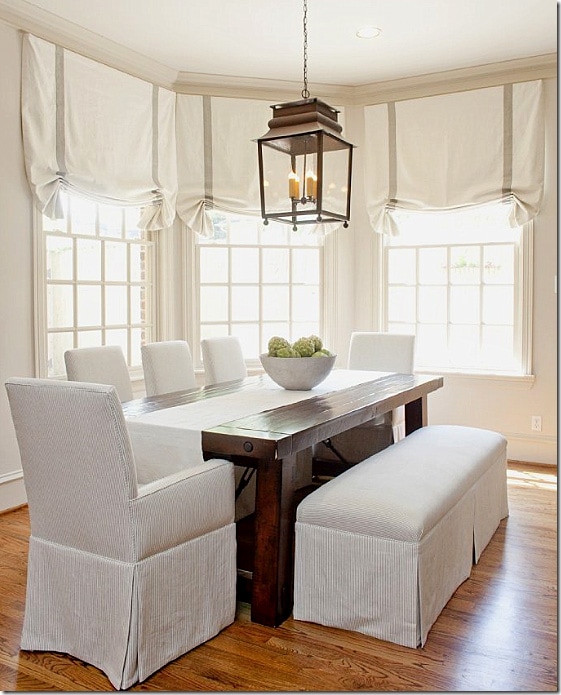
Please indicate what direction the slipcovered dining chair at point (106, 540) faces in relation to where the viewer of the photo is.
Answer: facing away from the viewer and to the right of the viewer

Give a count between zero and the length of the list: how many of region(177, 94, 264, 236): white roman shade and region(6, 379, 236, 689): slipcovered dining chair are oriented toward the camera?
1

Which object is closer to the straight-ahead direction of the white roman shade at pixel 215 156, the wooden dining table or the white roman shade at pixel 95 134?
the wooden dining table

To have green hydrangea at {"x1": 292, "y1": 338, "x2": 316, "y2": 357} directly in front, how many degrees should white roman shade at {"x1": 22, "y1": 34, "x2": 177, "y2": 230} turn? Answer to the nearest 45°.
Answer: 0° — it already faces it

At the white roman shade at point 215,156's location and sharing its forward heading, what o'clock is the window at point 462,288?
The window is roughly at 9 o'clock from the white roman shade.

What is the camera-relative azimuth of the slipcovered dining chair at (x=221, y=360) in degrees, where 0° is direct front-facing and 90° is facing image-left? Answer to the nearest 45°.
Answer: approximately 315°
